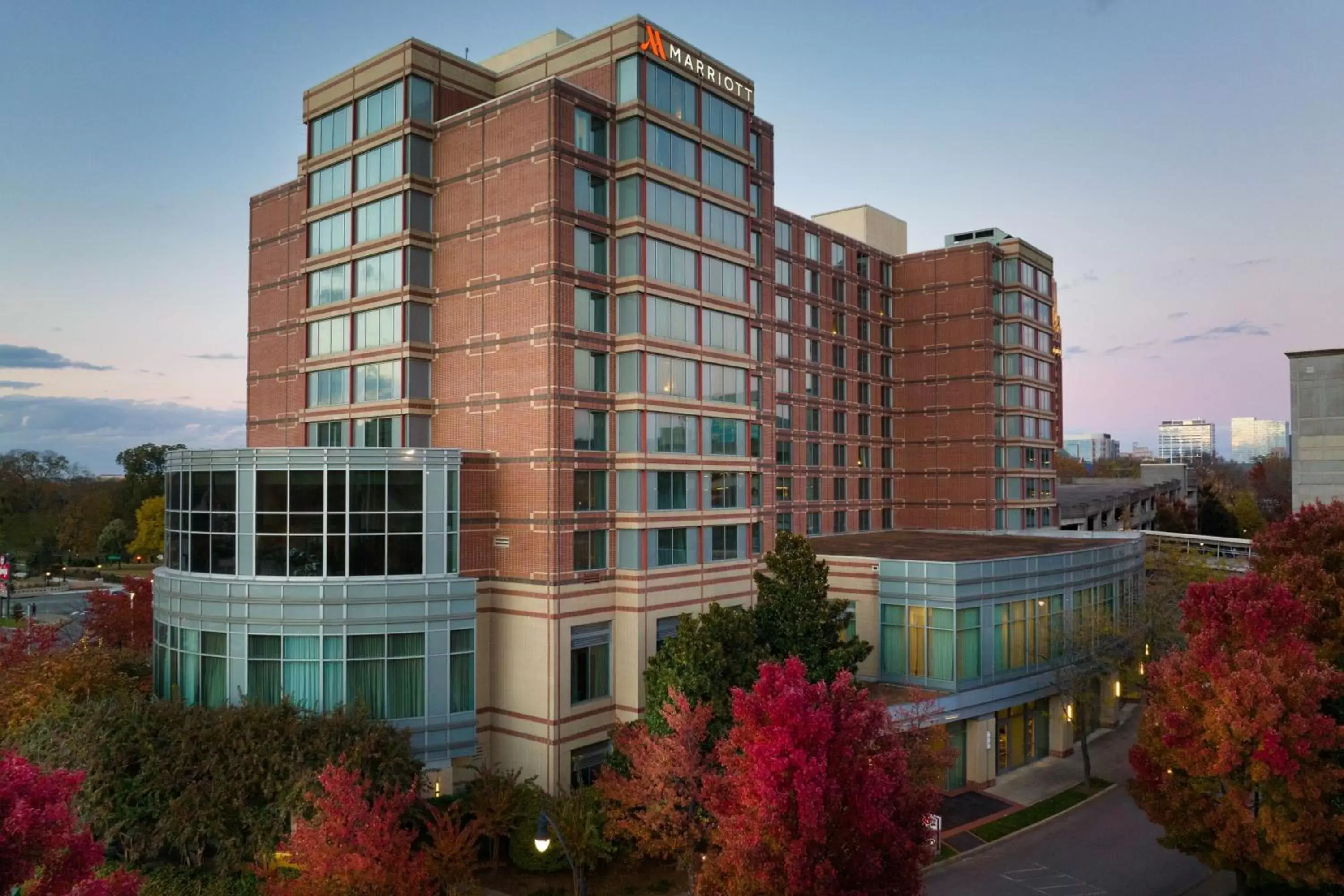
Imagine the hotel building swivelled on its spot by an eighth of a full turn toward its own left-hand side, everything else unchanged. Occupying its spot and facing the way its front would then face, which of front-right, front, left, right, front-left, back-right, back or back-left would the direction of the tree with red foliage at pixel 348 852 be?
right

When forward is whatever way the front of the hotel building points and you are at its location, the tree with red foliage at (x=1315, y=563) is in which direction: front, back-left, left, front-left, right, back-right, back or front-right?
front-left

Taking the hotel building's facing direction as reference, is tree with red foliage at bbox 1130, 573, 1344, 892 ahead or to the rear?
ahead

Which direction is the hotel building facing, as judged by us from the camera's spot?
facing the viewer and to the right of the viewer

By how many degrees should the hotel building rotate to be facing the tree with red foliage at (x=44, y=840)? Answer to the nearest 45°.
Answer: approximately 45° to its right

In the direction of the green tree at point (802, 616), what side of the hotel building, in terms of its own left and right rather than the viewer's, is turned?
front

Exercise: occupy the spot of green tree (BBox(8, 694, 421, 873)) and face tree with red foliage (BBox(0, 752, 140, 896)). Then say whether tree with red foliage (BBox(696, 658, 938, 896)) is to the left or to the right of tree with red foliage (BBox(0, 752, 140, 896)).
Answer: left

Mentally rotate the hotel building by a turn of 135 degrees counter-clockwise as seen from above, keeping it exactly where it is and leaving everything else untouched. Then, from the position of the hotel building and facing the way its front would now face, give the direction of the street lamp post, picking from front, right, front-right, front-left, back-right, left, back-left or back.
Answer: back

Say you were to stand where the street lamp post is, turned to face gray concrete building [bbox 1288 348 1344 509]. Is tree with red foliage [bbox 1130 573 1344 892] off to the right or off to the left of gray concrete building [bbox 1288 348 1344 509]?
right
